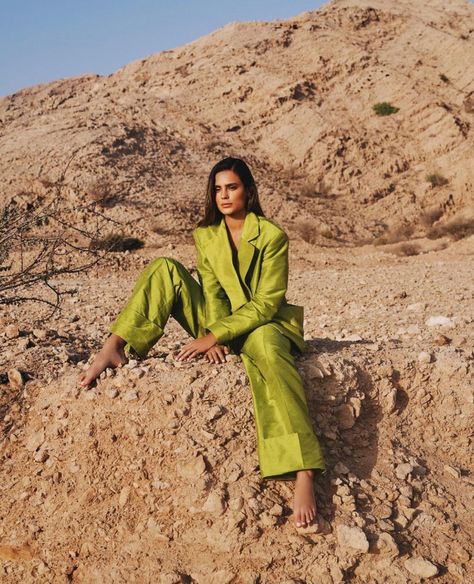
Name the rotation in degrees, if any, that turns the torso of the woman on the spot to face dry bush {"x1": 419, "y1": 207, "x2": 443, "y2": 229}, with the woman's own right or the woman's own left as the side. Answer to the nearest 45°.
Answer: approximately 180°

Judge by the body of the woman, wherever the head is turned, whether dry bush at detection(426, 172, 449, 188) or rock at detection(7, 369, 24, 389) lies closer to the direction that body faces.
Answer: the rock

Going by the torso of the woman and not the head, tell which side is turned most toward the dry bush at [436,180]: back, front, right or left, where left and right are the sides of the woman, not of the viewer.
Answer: back

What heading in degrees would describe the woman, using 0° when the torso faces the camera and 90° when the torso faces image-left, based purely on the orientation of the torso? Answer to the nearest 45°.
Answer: approximately 45°

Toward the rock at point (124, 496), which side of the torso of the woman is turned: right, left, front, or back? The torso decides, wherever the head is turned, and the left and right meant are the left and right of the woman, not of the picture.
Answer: front

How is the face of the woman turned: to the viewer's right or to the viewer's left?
to the viewer's left

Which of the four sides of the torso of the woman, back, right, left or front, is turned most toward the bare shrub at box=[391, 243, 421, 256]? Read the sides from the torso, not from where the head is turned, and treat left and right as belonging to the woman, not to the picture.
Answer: back

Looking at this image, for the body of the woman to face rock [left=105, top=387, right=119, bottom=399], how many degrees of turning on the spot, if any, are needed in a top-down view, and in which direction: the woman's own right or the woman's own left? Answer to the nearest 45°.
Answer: approximately 45° to the woman's own right

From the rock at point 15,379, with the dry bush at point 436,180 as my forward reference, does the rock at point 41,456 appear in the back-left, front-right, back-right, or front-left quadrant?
back-right

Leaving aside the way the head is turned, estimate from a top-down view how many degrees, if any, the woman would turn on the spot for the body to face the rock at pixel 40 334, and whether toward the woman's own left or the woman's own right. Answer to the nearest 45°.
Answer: approximately 90° to the woman's own right
